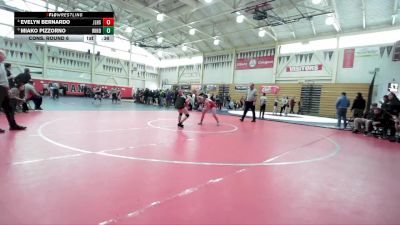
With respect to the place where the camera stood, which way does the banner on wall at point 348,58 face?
facing the viewer and to the left of the viewer

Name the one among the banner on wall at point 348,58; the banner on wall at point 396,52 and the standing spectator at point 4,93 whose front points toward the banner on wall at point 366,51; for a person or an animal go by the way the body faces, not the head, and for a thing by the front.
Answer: the standing spectator

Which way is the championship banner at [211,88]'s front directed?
toward the camera

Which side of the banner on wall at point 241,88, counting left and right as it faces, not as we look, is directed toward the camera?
front

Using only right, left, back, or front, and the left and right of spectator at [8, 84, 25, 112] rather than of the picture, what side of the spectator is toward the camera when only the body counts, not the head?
right

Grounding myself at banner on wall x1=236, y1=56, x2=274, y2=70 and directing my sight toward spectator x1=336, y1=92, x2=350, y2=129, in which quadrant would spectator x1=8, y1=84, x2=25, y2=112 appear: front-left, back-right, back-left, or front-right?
front-right

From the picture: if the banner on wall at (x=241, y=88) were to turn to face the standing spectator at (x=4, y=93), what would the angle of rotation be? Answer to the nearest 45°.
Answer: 0° — it already faces them

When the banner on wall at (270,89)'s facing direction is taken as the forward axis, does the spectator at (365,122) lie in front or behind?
in front

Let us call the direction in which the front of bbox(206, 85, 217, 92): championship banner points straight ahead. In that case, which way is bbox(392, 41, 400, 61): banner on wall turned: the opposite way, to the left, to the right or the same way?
to the right

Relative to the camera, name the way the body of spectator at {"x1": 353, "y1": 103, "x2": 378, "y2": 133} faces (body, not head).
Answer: to the viewer's left

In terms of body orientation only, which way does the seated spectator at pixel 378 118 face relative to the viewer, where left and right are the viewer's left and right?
facing to the left of the viewer

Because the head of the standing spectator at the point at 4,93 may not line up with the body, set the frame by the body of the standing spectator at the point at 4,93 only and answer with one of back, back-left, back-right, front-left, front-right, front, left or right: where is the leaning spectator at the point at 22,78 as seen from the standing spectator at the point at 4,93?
left

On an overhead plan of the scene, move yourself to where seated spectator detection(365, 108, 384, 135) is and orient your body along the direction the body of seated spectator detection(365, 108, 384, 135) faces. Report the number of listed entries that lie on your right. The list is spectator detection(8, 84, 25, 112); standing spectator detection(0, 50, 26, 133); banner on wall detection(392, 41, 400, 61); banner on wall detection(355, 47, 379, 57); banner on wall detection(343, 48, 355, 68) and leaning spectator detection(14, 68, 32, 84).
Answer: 3

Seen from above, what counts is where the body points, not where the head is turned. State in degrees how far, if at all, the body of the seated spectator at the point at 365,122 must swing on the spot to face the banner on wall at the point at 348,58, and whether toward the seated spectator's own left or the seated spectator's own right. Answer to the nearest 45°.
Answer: approximately 90° to the seated spectator's own right

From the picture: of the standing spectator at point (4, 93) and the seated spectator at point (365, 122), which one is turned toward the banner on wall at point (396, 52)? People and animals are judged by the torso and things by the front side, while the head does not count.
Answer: the standing spectator at point (4, 93)
